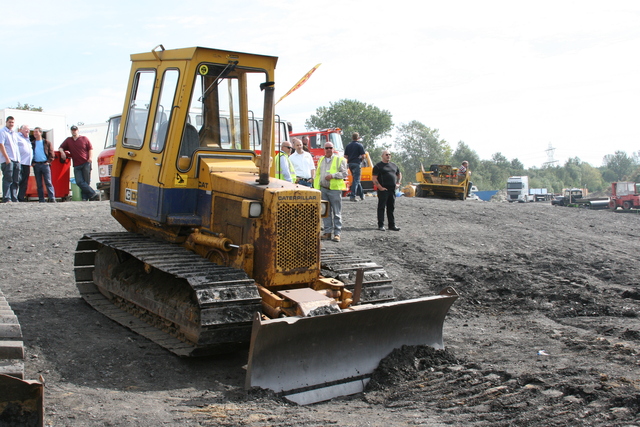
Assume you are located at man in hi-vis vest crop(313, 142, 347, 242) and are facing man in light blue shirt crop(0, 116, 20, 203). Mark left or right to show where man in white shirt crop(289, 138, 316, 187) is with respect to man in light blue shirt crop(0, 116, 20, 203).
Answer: right

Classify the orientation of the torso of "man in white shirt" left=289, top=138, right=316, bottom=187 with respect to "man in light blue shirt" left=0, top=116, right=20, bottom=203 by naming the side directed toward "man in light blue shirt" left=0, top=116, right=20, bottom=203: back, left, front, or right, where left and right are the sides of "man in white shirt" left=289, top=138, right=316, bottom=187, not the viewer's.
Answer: right

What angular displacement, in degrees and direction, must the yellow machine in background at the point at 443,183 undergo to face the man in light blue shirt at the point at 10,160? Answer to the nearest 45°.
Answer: approximately 45° to its right

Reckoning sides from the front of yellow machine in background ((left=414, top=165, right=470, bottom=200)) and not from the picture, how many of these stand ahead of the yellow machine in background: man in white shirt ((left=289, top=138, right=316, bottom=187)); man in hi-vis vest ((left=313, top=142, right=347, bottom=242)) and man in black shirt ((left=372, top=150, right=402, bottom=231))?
3

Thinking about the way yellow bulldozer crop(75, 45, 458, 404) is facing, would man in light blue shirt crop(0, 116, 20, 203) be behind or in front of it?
behind

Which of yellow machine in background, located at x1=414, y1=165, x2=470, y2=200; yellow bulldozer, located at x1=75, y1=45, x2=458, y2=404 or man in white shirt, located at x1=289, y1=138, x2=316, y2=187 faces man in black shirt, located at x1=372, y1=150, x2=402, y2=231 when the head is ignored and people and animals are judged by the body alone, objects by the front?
the yellow machine in background

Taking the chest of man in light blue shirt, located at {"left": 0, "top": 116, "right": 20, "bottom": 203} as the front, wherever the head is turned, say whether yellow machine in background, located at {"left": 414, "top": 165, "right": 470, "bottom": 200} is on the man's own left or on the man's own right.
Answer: on the man's own left

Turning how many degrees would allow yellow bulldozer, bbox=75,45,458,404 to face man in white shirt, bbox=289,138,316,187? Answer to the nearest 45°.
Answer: approximately 135° to its left
